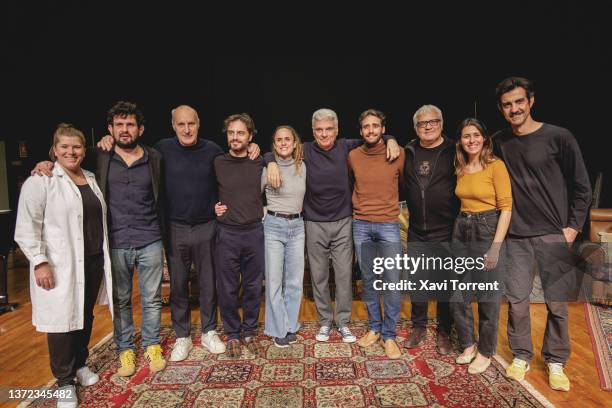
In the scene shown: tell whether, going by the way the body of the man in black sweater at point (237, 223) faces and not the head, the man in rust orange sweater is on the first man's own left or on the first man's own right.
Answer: on the first man's own left

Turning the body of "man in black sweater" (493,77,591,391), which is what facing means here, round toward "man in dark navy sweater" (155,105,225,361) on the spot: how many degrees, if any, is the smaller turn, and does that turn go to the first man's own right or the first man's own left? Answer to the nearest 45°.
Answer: approximately 90° to the first man's own right

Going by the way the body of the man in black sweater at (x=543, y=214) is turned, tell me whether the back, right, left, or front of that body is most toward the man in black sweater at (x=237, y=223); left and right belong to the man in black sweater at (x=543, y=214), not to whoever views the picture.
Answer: right

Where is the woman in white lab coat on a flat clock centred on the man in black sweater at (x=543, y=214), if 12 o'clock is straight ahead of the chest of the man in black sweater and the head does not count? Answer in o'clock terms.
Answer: The woman in white lab coat is roughly at 2 o'clock from the man in black sweater.

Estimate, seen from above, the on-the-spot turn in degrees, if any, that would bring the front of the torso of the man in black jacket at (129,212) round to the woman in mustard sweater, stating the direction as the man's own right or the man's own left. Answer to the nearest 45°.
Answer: approximately 45° to the man's own left

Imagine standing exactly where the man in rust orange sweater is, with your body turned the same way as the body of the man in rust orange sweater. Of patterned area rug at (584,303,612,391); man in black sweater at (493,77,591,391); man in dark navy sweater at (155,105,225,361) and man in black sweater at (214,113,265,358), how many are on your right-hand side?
2
